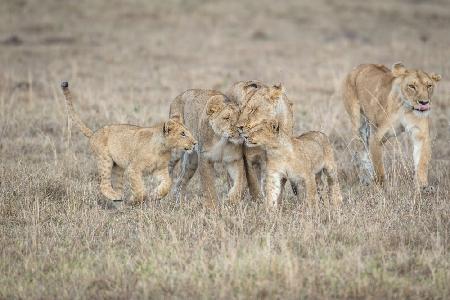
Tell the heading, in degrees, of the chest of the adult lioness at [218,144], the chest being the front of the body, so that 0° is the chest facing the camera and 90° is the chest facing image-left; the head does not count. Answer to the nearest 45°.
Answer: approximately 315°

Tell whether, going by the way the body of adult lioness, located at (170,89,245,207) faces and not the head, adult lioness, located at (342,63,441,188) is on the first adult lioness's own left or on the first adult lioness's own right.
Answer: on the first adult lioness's own left

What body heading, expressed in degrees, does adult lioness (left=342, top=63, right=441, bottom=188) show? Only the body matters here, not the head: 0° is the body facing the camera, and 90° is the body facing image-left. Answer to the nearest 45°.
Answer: approximately 315°

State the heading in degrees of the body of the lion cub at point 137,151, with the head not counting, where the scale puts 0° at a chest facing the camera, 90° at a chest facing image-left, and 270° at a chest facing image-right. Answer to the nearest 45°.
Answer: approximately 270°

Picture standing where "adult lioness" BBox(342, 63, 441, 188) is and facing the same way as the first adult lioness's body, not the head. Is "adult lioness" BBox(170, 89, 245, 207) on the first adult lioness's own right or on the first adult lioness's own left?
on the first adult lioness's own right

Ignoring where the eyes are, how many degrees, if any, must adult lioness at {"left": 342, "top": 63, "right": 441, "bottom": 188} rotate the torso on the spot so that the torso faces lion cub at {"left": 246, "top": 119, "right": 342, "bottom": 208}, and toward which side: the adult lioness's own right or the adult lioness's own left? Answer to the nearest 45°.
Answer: approximately 90° to the adult lioness's own right

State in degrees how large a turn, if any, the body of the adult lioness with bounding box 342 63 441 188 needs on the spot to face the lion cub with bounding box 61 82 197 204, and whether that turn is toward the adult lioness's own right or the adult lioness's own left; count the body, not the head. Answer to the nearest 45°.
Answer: approximately 90° to the adult lioness's own right
